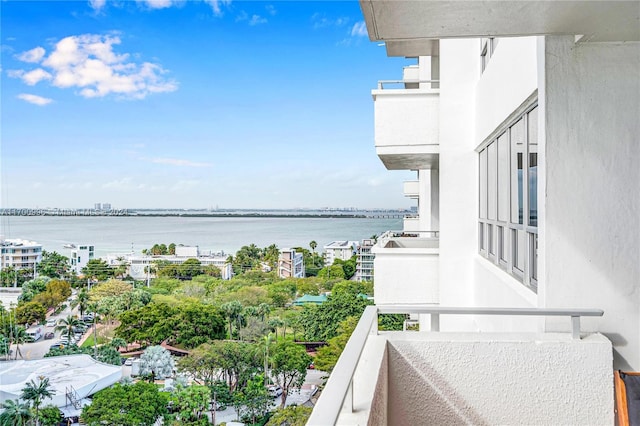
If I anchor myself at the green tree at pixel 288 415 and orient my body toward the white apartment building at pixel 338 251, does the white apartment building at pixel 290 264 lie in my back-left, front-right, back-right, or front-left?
front-left

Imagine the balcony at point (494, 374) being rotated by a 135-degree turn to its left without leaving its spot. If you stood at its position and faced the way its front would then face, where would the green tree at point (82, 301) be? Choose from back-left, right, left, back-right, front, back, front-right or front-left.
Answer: back

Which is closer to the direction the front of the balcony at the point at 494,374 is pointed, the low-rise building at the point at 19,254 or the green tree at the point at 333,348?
the low-rise building

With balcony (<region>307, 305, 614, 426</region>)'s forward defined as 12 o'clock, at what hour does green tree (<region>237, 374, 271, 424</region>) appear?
The green tree is roughly at 2 o'clock from the balcony.

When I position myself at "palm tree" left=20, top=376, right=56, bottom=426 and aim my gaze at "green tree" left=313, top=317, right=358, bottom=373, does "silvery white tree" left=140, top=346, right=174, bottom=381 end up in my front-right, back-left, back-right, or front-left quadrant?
front-left

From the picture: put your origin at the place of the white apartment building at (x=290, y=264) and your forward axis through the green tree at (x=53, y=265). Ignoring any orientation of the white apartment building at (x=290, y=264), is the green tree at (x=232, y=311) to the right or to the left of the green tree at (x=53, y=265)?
left

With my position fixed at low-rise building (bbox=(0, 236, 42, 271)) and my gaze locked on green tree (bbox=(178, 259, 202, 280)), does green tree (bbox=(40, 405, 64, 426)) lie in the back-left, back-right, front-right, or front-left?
front-right

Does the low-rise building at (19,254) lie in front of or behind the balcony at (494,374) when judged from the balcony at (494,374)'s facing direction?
in front

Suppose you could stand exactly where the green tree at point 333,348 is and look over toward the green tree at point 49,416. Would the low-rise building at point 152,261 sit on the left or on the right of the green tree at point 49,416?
right

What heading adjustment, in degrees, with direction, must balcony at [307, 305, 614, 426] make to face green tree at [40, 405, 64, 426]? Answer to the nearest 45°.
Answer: approximately 45° to its right

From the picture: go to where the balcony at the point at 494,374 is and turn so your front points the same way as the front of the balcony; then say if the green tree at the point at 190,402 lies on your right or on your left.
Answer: on your right

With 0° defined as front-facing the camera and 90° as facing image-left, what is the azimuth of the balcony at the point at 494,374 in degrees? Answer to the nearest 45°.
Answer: approximately 90°
